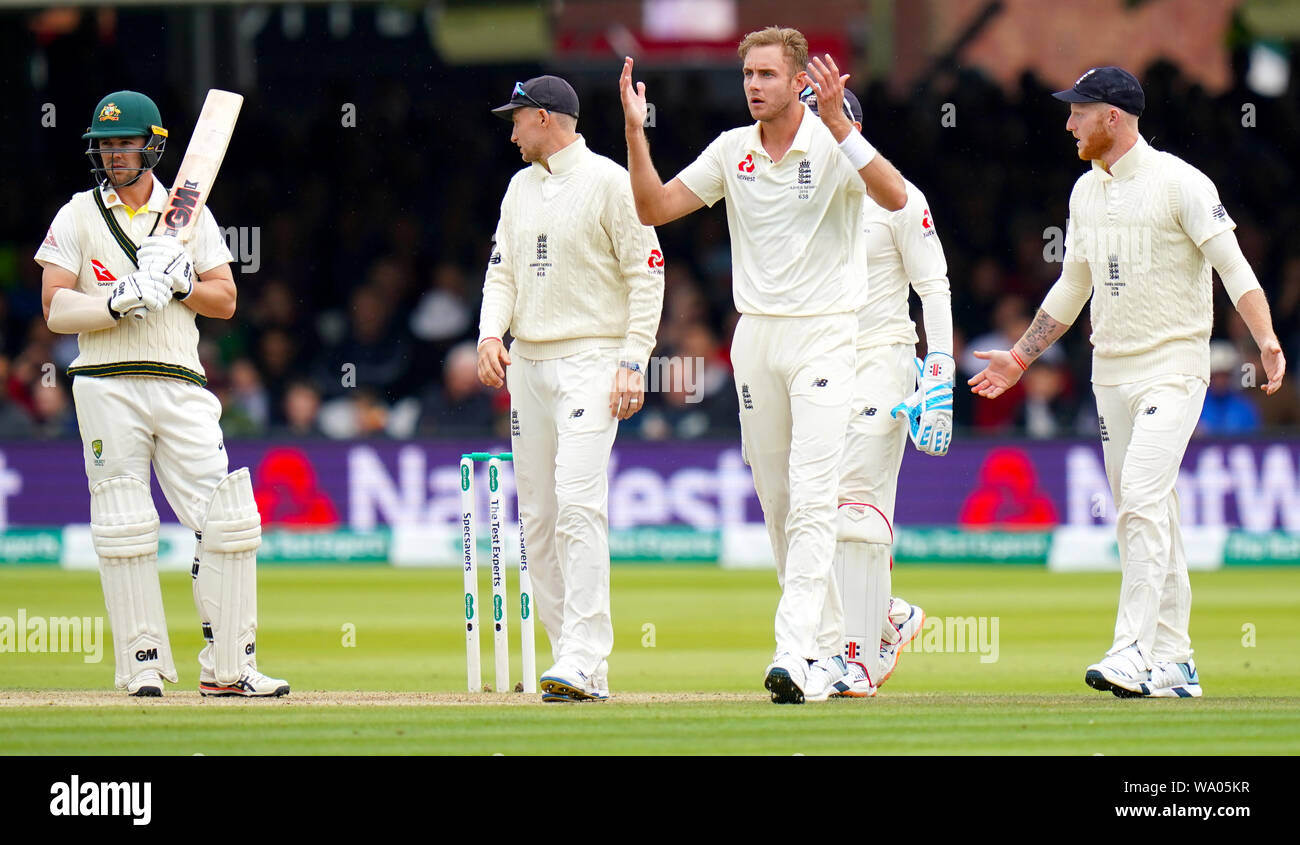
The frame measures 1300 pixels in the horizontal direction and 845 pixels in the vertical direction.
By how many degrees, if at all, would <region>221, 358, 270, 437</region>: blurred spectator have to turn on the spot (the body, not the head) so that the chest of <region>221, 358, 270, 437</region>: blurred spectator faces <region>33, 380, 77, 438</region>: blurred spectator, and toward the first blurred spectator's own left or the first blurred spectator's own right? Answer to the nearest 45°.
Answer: approximately 90° to the first blurred spectator's own right

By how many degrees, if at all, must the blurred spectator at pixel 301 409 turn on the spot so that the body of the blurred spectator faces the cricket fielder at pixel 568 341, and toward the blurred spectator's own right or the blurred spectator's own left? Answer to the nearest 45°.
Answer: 0° — they already face them

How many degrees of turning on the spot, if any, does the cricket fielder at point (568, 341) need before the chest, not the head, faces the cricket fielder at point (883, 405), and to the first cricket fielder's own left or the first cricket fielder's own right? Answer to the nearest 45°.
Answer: approximately 135° to the first cricket fielder's own left

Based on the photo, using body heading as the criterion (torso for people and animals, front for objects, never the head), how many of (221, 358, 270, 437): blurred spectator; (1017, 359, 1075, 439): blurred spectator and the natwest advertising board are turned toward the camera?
3

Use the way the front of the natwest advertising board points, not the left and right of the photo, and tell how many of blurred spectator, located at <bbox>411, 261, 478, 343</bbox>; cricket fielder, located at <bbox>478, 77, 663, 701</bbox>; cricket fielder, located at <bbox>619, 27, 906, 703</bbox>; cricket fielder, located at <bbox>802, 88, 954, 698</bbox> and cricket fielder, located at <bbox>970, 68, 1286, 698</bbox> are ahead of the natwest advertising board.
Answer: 4

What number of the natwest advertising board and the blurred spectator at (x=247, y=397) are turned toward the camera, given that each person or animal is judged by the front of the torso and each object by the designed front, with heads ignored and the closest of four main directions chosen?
2

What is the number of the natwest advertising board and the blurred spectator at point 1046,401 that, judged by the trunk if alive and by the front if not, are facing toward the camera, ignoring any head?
2

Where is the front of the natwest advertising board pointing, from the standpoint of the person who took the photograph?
facing the viewer

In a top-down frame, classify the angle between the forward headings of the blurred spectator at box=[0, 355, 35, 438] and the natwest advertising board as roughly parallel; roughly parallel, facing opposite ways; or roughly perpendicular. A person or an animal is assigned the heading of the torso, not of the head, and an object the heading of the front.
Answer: roughly parallel

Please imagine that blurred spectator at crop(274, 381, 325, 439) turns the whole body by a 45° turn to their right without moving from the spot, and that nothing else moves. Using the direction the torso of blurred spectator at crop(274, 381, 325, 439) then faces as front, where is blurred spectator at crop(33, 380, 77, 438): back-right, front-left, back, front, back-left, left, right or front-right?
front-right

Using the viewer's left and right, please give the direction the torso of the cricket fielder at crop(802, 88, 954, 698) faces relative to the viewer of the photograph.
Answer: facing the viewer and to the left of the viewer

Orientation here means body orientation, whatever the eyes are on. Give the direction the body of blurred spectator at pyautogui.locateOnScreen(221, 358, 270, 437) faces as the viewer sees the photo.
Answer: toward the camera

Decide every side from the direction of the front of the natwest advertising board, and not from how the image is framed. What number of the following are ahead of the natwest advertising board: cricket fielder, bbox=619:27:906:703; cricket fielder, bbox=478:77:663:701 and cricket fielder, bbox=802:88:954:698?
3

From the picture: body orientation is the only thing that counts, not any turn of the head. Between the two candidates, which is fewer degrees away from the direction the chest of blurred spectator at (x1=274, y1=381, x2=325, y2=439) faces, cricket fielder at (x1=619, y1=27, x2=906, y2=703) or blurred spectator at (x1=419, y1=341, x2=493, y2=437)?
the cricket fielder

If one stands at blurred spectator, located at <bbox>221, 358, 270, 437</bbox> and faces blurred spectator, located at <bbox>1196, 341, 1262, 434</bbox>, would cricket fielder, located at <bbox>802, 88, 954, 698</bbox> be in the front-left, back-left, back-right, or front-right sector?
front-right

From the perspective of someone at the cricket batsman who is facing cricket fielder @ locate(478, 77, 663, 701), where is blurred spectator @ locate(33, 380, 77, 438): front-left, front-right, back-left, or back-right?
back-left

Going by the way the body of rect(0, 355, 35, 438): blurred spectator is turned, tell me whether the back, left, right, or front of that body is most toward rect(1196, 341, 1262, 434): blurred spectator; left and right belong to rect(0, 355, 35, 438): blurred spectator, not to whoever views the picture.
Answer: left

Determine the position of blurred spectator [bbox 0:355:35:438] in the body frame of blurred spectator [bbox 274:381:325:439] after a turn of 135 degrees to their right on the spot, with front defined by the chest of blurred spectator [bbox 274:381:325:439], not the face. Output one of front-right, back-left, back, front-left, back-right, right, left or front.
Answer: front-left

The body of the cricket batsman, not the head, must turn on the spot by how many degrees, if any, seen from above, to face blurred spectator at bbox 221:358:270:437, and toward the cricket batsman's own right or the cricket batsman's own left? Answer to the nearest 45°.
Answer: approximately 180°
